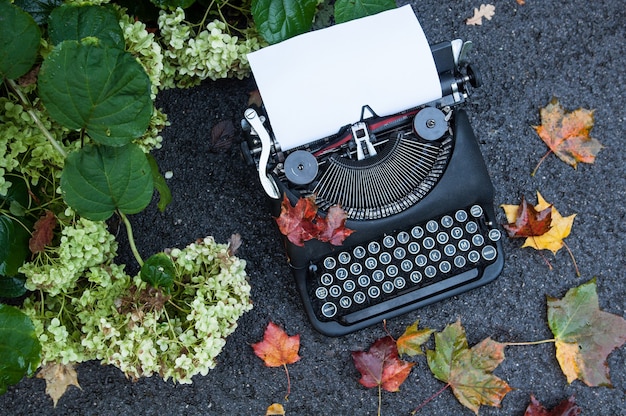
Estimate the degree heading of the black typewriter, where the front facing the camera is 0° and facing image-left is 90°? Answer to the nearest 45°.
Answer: approximately 0°

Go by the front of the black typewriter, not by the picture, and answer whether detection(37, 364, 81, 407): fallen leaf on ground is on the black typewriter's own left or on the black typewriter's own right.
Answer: on the black typewriter's own right
